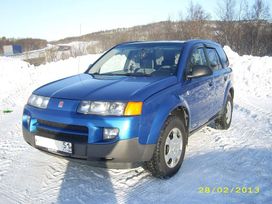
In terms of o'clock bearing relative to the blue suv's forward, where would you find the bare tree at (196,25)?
The bare tree is roughly at 5 o'clock from the blue suv.
